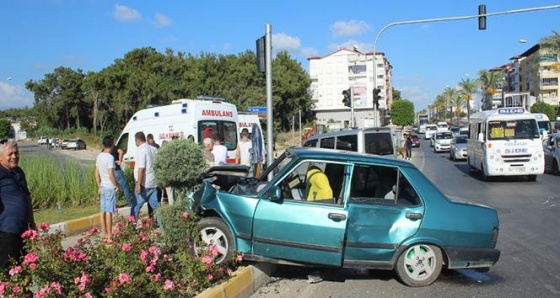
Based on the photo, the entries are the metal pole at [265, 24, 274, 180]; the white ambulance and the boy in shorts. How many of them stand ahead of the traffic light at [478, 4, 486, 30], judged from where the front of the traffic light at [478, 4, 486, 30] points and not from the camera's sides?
0

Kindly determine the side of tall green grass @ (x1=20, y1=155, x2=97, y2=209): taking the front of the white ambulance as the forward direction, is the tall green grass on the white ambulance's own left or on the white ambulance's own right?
on the white ambulance's own left

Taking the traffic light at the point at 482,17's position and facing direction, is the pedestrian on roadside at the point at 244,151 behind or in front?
behind

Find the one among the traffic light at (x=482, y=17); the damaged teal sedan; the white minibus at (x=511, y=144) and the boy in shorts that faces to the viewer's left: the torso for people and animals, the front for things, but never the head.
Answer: the damaged teal sedan

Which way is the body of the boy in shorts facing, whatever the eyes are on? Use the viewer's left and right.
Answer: facing away from the viewer and to the right of the viewer

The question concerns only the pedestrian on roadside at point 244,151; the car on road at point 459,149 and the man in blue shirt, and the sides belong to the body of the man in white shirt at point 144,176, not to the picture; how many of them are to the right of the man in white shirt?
2

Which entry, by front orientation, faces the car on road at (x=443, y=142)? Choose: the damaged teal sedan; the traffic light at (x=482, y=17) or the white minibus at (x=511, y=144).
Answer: the traffic light

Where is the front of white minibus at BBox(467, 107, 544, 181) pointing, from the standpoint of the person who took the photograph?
facing the viewer

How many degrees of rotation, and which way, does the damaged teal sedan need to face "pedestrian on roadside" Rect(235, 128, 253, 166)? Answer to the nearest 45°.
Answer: approximately 90° to its right

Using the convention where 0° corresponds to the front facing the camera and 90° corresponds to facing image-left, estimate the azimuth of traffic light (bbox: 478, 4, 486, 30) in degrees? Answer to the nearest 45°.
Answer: approximately 180°

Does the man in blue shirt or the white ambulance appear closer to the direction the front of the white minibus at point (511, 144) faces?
the man in blue shirt

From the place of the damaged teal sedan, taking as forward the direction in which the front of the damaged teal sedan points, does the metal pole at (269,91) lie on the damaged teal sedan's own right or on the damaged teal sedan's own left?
on the damaged teal sedan's own right

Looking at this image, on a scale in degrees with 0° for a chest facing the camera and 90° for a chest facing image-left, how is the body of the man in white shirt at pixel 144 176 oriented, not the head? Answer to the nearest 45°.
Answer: approximately 135°
